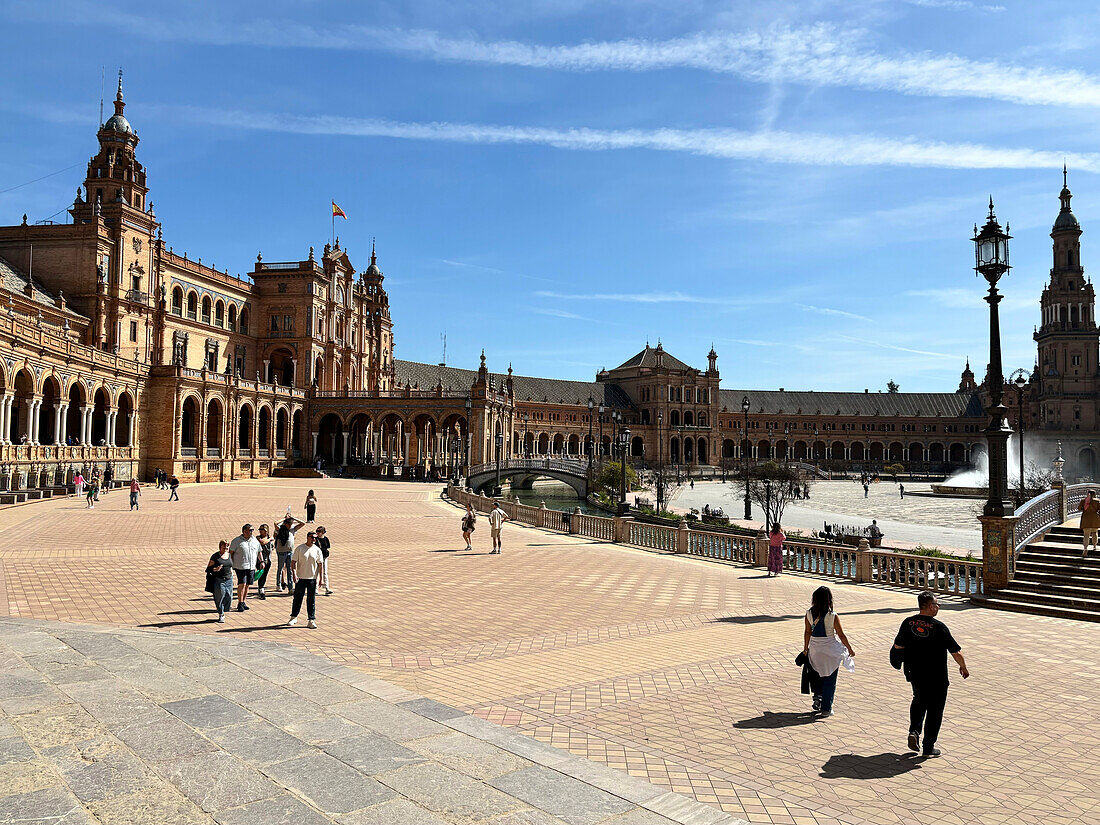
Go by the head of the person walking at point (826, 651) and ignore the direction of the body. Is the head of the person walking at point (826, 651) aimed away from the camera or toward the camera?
away from the camera

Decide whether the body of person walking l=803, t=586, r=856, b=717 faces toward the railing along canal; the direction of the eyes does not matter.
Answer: yes

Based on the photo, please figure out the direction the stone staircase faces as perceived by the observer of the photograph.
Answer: facing the viewer and to the left of the viewer

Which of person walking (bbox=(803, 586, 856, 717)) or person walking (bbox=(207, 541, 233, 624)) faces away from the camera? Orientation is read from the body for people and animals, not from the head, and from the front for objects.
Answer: person walking (bbox=(803, 586, 856, 717))

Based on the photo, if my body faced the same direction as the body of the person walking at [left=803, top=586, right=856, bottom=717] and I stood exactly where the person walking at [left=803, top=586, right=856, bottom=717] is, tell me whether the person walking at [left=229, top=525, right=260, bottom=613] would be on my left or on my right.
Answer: on my left

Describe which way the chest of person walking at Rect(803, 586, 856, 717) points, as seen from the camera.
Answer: away from the camera

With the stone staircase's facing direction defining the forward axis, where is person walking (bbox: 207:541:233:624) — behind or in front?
in front

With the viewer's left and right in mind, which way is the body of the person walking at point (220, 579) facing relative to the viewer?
facing the viewer

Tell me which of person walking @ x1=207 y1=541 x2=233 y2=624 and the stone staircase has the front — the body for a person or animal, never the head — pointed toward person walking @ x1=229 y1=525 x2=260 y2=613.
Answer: the stone staircase

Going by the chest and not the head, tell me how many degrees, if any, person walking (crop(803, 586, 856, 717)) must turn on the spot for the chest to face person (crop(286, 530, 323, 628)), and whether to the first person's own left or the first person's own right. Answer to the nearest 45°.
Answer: approximately 90° to the first person's own left

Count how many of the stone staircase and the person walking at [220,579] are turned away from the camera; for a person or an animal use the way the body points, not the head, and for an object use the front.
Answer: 0

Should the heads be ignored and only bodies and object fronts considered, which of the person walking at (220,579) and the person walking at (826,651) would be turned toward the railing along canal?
the person walking at (826,651)

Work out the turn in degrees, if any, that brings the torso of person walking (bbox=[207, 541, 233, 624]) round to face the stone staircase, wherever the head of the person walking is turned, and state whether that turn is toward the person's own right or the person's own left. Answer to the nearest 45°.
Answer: approximately 90° to the person's own left
